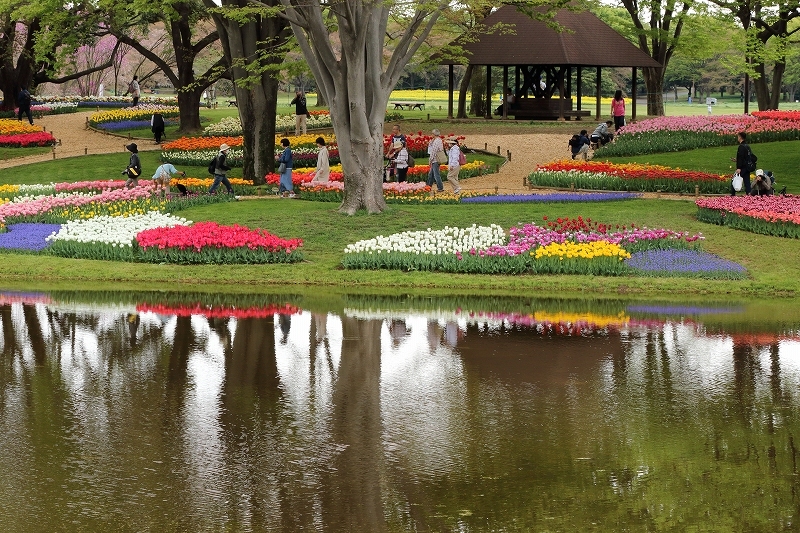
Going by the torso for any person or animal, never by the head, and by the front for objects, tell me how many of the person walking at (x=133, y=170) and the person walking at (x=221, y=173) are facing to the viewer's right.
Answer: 1

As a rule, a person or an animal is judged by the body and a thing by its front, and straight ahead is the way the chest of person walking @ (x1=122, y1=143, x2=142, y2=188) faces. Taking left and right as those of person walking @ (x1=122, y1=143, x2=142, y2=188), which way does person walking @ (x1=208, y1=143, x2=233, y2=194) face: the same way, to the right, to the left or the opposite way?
the opposite way

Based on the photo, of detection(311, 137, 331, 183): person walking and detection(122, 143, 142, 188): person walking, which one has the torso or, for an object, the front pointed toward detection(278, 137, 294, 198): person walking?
detection(311, 137, 331, 183): person walking

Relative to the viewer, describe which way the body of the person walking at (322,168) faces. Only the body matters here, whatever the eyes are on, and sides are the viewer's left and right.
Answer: facing to the left of the viewer

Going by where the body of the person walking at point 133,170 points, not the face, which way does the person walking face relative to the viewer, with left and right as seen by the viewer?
facing to the left of the viewer

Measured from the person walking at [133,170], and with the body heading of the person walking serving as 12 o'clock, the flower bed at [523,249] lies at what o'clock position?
The flower bed is roughly at 8 o'clock from the person walking.

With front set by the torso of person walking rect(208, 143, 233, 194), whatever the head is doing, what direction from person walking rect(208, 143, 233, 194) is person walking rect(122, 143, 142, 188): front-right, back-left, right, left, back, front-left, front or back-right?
back

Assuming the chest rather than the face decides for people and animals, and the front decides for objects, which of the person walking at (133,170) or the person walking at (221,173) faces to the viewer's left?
the person walking at (133,170)

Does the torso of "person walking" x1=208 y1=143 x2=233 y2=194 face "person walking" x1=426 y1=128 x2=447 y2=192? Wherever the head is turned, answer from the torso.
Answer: yes
